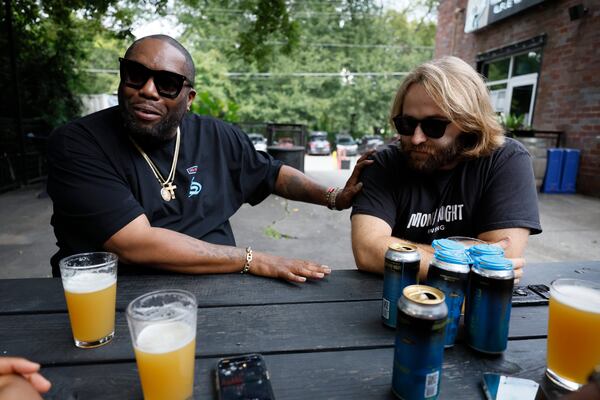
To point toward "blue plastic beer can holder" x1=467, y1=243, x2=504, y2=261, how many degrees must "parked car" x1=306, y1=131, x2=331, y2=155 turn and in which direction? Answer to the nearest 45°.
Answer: approximately 180°

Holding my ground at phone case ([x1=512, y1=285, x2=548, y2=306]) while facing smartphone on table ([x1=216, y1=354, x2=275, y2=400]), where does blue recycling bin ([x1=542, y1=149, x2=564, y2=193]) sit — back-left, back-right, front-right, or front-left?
back-right

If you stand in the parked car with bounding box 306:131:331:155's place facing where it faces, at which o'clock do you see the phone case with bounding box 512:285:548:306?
The phone case is roughly at 6 o'clock from the parked car.

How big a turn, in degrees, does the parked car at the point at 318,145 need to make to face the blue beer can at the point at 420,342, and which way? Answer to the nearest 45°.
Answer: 0° — it already faces it

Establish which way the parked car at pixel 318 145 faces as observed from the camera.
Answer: facing the viewer

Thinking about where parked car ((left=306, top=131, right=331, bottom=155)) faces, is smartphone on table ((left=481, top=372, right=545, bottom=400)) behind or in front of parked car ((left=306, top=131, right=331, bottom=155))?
in front

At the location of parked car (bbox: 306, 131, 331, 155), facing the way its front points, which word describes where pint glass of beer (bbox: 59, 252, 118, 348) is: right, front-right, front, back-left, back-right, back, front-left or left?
back

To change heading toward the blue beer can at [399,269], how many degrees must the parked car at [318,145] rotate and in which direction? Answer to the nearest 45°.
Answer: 0° — it already faces it

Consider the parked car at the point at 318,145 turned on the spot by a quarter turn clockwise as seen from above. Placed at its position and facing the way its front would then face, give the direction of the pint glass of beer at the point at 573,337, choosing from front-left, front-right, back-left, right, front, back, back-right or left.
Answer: left

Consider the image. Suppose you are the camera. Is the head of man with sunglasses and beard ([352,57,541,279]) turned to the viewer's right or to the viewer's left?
to the viewer's left

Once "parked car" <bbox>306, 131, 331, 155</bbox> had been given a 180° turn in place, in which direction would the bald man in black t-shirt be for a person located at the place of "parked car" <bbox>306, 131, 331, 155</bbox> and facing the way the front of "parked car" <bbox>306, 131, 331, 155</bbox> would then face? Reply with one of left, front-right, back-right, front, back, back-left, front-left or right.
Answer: front

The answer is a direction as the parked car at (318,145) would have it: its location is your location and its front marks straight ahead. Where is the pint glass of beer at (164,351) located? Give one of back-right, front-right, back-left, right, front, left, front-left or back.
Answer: front

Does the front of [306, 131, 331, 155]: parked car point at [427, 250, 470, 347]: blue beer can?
yes

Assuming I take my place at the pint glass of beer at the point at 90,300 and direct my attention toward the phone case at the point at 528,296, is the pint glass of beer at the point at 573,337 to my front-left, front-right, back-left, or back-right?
front-right

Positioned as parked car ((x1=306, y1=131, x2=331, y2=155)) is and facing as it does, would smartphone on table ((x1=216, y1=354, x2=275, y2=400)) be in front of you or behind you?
behind
